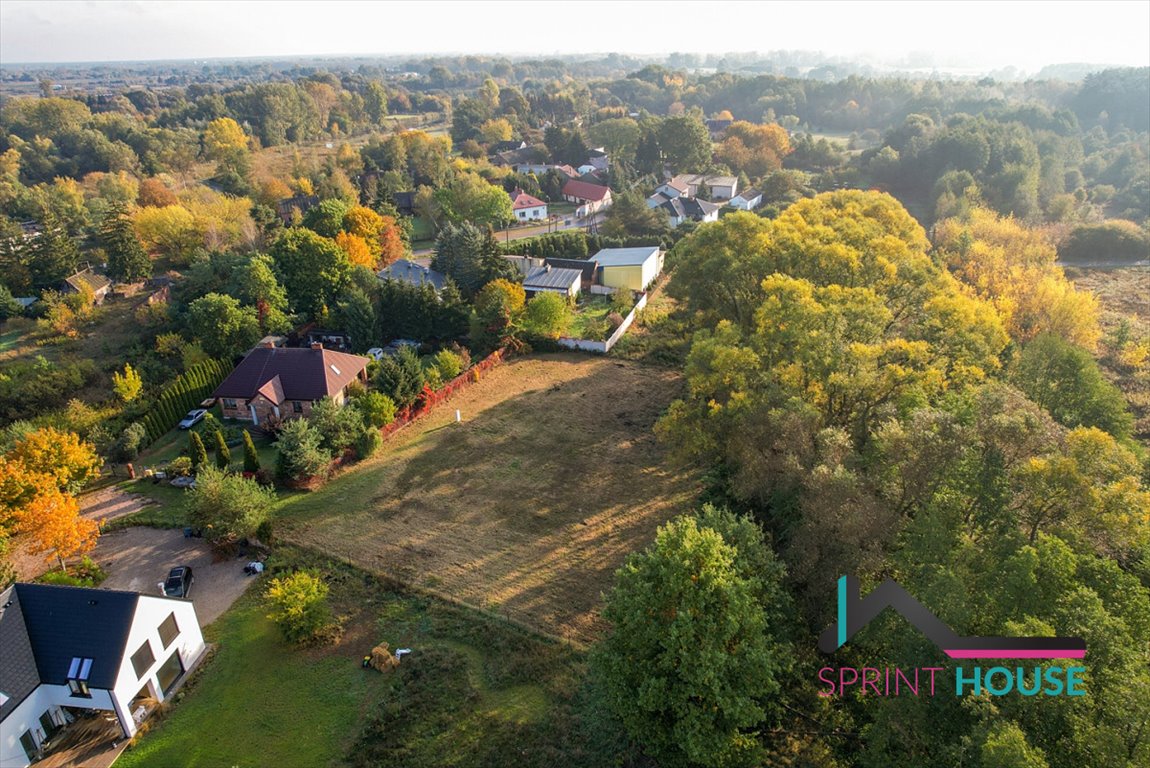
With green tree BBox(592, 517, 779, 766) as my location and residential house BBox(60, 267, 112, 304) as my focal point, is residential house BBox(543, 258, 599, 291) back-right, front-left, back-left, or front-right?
front-right

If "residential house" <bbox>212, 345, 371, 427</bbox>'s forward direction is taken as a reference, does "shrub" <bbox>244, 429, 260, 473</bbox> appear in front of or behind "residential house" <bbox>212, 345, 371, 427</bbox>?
in front

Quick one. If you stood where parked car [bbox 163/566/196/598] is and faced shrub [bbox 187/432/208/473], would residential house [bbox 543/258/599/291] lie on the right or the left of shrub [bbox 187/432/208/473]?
right

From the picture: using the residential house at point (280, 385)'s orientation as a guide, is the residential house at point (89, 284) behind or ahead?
behind

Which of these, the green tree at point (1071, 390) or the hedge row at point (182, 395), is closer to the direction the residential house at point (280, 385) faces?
the hedge row

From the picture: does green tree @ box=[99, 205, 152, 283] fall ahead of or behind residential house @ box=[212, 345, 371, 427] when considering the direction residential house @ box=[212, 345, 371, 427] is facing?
behind

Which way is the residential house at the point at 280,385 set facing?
toward the camera

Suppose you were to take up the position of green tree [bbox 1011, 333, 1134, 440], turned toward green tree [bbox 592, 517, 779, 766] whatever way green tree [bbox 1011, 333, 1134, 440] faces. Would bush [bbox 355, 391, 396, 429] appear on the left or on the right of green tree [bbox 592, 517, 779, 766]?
right

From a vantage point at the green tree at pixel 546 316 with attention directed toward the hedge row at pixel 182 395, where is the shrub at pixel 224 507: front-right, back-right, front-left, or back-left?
front-left

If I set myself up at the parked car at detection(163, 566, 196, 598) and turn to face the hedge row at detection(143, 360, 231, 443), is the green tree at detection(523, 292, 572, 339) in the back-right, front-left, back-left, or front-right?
front-right

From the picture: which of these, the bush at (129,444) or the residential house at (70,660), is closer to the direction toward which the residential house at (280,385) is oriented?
the residential house

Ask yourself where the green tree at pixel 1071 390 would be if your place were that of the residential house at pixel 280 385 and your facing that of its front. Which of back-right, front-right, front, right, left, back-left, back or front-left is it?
front-left

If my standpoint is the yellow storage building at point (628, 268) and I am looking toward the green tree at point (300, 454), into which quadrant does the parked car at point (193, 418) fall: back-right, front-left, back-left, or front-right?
front-right

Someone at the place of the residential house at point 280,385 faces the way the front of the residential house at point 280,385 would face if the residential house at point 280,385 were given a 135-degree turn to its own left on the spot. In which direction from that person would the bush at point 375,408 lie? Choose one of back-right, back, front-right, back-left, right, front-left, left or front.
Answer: right
